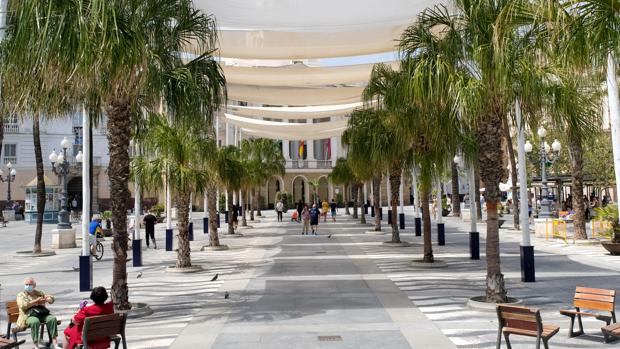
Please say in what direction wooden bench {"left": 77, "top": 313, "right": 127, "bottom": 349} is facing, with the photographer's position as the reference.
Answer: facing away from the viewer and to the left of the viewer

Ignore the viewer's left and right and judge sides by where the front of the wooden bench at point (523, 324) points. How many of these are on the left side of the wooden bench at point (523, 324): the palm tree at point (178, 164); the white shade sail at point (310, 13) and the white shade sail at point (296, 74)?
3

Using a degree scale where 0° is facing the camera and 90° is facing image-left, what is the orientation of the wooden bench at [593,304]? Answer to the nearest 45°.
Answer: approximately 45°

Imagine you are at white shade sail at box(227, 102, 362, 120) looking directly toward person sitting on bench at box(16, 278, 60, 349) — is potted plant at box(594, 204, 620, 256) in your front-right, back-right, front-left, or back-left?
front-left

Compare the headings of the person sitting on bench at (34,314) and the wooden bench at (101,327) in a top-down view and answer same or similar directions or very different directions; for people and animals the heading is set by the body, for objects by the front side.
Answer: very different directions

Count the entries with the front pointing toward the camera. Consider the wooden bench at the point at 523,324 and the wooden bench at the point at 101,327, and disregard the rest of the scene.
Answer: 0

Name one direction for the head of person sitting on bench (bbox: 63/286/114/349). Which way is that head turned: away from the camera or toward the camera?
away from the camera

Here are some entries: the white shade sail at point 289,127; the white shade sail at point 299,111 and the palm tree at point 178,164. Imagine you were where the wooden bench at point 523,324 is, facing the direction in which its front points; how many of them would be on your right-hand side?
0

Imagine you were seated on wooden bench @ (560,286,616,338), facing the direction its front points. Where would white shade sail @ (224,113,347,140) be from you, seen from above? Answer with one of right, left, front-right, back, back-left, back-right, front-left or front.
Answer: right

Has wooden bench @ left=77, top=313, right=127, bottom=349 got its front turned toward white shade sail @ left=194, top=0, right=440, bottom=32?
no

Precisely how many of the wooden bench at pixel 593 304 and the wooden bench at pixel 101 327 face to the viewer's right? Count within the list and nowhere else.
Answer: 0

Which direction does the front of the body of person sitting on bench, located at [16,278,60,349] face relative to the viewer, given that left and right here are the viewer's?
facing the viewer and to the right of the viewer

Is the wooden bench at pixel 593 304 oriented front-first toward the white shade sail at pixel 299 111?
no

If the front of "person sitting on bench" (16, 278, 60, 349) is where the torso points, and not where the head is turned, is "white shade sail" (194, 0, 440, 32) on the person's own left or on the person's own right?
on the person's own left
